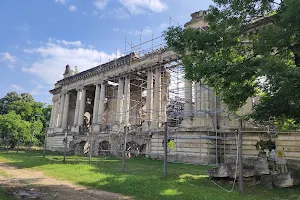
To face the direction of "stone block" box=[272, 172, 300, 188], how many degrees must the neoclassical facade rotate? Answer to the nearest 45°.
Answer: approximately 45° to its left

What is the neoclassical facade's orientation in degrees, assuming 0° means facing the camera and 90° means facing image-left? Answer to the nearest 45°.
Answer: approximately 45°

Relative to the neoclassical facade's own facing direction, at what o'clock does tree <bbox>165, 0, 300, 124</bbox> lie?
The tree is roughly at 10 o'clock from the neoclassical facade.

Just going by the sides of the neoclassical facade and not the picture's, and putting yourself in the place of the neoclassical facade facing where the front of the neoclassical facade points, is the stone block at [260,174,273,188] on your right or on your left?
on your left

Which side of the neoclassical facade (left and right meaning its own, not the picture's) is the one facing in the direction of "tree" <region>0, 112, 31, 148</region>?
right

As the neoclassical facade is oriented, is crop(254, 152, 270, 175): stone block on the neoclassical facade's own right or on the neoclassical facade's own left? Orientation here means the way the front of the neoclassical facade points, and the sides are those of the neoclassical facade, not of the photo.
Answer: on the neoclassical facade's own left

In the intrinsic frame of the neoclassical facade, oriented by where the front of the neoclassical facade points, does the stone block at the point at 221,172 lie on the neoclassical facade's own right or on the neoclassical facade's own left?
on the neoclassical facade's own left
